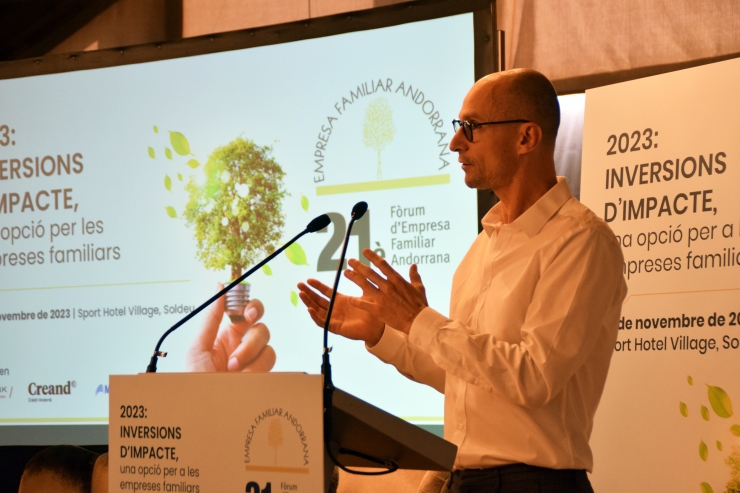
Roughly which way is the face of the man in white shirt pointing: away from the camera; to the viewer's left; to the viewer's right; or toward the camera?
to the viewer's left

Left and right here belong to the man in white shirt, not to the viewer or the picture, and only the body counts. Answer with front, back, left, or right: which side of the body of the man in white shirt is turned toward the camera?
left

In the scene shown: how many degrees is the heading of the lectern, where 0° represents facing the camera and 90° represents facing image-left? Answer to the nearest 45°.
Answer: approximately 45°

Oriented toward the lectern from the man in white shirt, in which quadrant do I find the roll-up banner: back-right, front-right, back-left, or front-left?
back-right

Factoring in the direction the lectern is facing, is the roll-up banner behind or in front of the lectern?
behind

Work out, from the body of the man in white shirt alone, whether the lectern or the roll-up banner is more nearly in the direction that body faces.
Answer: the lectern
